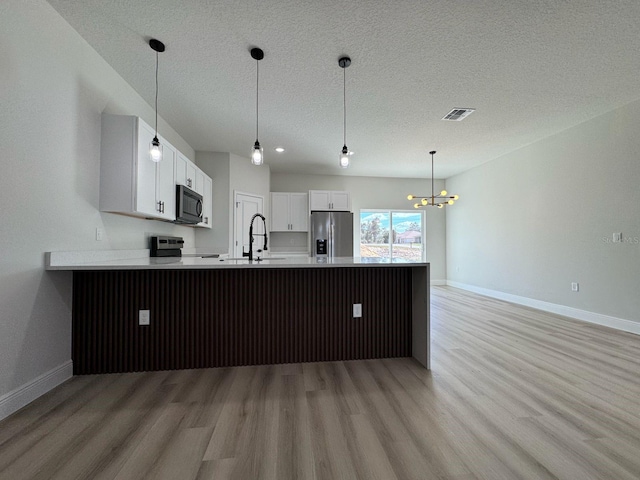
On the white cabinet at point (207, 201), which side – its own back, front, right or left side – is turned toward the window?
front

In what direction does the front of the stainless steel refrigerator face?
toward the camera

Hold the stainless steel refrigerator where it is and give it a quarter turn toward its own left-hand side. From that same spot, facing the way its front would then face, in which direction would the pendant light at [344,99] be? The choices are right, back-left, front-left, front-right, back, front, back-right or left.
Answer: right

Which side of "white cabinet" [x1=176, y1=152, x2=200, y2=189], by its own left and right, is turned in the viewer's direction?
right

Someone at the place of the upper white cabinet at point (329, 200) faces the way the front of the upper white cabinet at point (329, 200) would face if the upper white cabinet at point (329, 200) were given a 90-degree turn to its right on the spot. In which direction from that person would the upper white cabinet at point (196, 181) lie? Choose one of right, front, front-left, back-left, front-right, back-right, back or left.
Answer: front-left

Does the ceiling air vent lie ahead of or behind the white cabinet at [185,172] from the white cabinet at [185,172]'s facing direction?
ahead

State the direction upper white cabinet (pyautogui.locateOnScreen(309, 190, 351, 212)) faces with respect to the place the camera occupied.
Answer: facing the viewer

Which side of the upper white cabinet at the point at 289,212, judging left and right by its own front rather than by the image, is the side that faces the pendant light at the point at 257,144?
front

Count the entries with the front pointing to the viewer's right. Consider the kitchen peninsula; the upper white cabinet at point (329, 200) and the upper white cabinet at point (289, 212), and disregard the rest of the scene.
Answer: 0

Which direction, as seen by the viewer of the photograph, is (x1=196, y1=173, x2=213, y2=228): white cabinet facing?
facing to the right of the viewer

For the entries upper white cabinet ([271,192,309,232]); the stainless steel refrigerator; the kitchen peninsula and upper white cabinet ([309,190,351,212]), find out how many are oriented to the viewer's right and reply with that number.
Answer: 0

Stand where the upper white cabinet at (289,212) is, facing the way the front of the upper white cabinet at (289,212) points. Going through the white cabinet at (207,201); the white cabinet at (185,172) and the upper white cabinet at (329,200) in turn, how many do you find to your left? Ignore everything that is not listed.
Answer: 1
